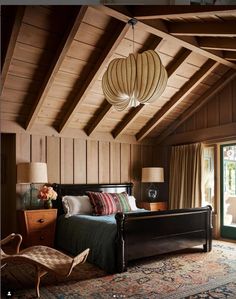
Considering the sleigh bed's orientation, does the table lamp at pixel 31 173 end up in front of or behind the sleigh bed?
behind

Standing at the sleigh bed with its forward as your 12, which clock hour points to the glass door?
The glass door is roughly at 9 o'clock from the sleigh bed.

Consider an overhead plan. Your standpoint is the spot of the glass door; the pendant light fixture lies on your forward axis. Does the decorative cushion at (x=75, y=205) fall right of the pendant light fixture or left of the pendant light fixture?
right

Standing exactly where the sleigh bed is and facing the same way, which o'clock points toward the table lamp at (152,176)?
The table lamp is roughly at 8 o'clock from the sleigh bed.

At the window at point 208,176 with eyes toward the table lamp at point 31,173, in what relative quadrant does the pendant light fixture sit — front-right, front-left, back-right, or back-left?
front-left

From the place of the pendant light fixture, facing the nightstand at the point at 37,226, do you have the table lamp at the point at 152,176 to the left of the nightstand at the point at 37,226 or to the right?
right

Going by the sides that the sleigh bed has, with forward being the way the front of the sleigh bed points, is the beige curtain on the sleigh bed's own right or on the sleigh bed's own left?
on the sleigh bed's own left

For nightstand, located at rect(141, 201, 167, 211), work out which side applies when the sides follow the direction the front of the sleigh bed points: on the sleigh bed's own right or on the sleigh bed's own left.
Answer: on the sleigh bed's own left

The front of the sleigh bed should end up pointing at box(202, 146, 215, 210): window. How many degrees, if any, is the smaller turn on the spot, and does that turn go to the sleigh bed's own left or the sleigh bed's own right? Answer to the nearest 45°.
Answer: approximately 90° to the sleigh bed's own left

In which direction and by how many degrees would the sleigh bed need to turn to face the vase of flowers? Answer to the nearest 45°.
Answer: approximately 180°

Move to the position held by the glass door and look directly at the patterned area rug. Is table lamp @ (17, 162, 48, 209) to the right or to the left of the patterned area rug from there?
right

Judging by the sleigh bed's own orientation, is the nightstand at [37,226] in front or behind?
behind
